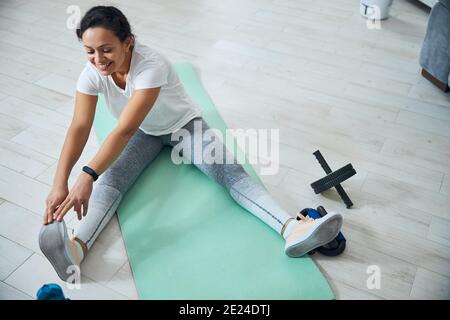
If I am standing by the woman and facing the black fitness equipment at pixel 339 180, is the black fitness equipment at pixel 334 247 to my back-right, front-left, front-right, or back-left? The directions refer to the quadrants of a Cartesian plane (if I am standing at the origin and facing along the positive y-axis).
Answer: front-right

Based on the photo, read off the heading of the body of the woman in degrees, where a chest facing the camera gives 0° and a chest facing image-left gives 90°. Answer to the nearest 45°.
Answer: approximately 45°

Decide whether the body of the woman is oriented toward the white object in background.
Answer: no

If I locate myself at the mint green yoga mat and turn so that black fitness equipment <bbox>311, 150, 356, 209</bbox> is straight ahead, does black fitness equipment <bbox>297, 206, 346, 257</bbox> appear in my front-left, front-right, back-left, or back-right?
front-right

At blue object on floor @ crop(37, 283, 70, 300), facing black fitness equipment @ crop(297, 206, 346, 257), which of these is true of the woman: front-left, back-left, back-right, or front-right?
front-left

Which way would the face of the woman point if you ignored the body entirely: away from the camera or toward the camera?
toward the camera
